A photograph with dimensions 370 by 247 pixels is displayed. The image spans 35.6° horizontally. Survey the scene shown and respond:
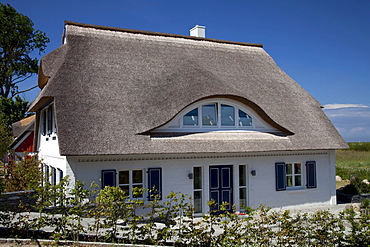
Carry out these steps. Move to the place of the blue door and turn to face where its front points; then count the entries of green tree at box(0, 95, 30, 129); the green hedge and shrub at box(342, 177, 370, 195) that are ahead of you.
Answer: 1

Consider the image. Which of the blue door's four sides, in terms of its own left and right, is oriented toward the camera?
front

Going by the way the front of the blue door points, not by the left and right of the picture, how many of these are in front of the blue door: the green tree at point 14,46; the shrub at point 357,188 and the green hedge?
1

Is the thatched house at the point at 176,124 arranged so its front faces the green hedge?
yes

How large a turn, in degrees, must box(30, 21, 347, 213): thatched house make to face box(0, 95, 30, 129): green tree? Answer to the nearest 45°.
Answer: approximately 135° to its right

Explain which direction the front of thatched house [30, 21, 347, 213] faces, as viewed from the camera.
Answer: facing the viewer

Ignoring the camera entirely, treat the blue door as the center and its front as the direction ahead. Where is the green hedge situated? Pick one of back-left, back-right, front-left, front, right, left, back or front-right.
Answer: front

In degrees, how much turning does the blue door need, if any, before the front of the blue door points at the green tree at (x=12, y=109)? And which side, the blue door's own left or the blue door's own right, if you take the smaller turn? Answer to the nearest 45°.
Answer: approximately 135° to the blue door's own right

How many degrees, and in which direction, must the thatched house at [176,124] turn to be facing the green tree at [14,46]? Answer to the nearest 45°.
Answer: approximately 135° to its right
